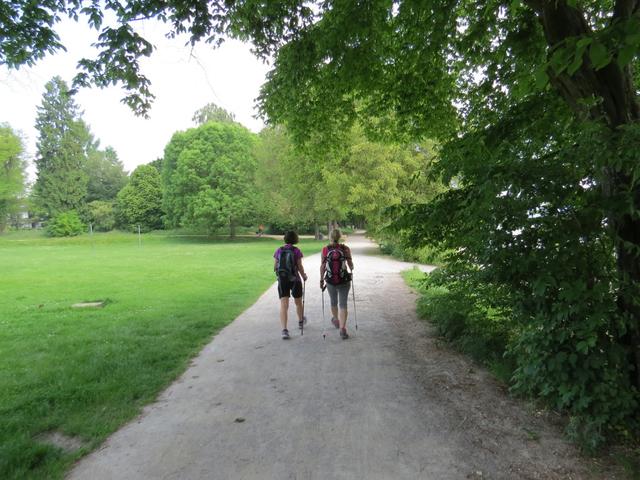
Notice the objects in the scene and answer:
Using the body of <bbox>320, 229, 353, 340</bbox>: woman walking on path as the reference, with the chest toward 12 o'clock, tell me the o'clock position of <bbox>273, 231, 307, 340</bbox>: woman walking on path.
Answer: <bbox>273, 231, 307, 340</bbox>: woman walking on path is roughly at 9 o'clock from <bbox>320, 229, 353, 340</bbox>: woman walking on path.

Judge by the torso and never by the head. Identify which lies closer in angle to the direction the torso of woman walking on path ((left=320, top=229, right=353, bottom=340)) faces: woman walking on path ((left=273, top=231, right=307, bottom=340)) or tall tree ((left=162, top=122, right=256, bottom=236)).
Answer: the tall tree

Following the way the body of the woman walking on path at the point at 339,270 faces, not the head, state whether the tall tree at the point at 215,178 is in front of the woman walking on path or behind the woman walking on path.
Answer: in front

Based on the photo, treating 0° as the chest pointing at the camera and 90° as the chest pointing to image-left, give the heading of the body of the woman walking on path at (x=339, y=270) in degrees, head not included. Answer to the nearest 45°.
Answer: approximately 180°

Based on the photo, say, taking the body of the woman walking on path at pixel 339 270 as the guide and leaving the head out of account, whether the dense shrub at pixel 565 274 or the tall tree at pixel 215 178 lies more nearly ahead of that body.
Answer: the tall tree
